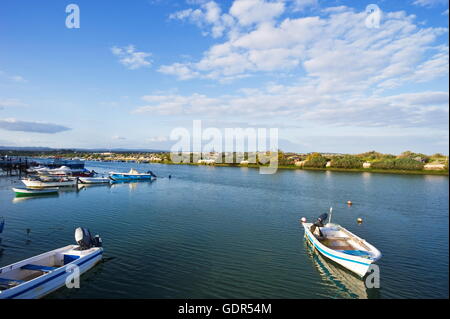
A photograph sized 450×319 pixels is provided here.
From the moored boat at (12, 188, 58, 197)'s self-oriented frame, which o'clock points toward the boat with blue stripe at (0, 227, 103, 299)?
The boat with blue stripe is roughly at 9 o'clock from the moored boat.

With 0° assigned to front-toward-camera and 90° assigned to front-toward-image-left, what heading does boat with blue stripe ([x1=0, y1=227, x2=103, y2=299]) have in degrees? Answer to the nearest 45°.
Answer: approximately 45°

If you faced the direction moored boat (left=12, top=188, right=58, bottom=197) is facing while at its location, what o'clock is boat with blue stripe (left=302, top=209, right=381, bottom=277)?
The boat with blue stripe is roughly at 8 o'clock from the moored boat.

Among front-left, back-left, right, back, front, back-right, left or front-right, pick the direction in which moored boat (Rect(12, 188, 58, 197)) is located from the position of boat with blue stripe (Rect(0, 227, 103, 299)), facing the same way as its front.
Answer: back-right

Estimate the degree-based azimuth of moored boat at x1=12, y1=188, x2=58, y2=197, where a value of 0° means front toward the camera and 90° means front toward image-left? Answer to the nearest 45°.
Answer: approximately 90°
